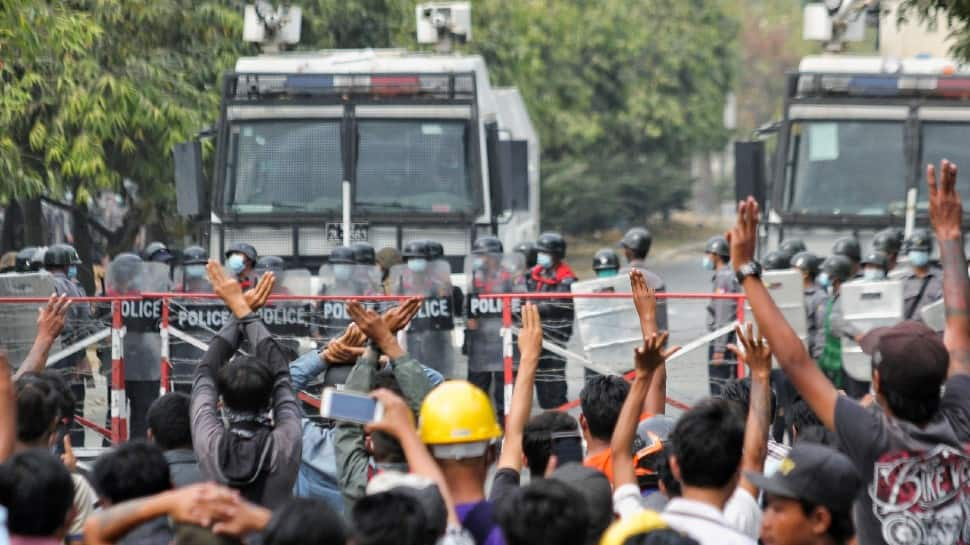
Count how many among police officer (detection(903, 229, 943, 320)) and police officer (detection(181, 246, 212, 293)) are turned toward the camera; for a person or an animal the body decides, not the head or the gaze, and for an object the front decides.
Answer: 2

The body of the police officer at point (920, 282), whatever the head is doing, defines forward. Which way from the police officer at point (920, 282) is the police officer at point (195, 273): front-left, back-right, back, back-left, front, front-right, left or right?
right

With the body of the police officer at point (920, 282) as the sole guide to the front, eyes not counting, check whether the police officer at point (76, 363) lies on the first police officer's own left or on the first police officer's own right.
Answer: on the first police officer's own right

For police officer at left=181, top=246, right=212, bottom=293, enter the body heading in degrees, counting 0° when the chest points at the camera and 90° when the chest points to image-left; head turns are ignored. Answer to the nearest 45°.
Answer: approximately 0°

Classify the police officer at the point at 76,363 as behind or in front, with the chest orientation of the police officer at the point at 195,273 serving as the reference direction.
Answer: in front

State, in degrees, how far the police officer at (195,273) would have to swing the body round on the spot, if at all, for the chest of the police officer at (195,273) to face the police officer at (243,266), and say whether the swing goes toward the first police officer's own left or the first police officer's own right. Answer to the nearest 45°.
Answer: approximately 45° to the first police officer's own left

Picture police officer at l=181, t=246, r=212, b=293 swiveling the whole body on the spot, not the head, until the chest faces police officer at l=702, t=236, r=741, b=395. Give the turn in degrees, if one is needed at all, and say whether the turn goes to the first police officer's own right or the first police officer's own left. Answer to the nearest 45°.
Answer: approximately 45° to the first police officer's own left

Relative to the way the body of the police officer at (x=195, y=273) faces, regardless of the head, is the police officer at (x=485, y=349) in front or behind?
in front
